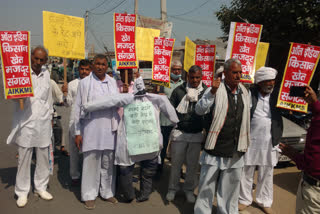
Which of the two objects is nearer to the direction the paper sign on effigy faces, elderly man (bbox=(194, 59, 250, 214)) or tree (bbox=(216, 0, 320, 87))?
the elderly man

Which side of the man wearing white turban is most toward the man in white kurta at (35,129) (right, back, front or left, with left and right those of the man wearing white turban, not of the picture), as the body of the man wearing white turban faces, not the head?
right

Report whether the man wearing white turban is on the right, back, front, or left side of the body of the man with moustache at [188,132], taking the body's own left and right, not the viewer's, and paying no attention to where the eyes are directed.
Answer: left

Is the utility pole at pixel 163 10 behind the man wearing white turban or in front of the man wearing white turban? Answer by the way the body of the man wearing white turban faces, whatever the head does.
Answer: behind

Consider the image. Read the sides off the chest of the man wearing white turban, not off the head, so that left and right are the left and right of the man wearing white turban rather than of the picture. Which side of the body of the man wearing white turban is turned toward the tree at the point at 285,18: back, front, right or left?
back

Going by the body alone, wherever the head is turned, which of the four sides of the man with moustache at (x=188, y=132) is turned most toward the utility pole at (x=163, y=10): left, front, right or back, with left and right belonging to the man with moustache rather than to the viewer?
back

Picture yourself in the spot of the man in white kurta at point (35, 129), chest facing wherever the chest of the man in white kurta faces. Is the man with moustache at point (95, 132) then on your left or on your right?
on your left

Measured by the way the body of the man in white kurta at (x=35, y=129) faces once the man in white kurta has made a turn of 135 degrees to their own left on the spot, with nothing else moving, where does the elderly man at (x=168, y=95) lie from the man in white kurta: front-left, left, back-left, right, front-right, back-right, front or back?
front-right

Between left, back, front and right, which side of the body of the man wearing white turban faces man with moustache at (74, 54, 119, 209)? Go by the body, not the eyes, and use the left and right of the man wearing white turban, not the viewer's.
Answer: right
